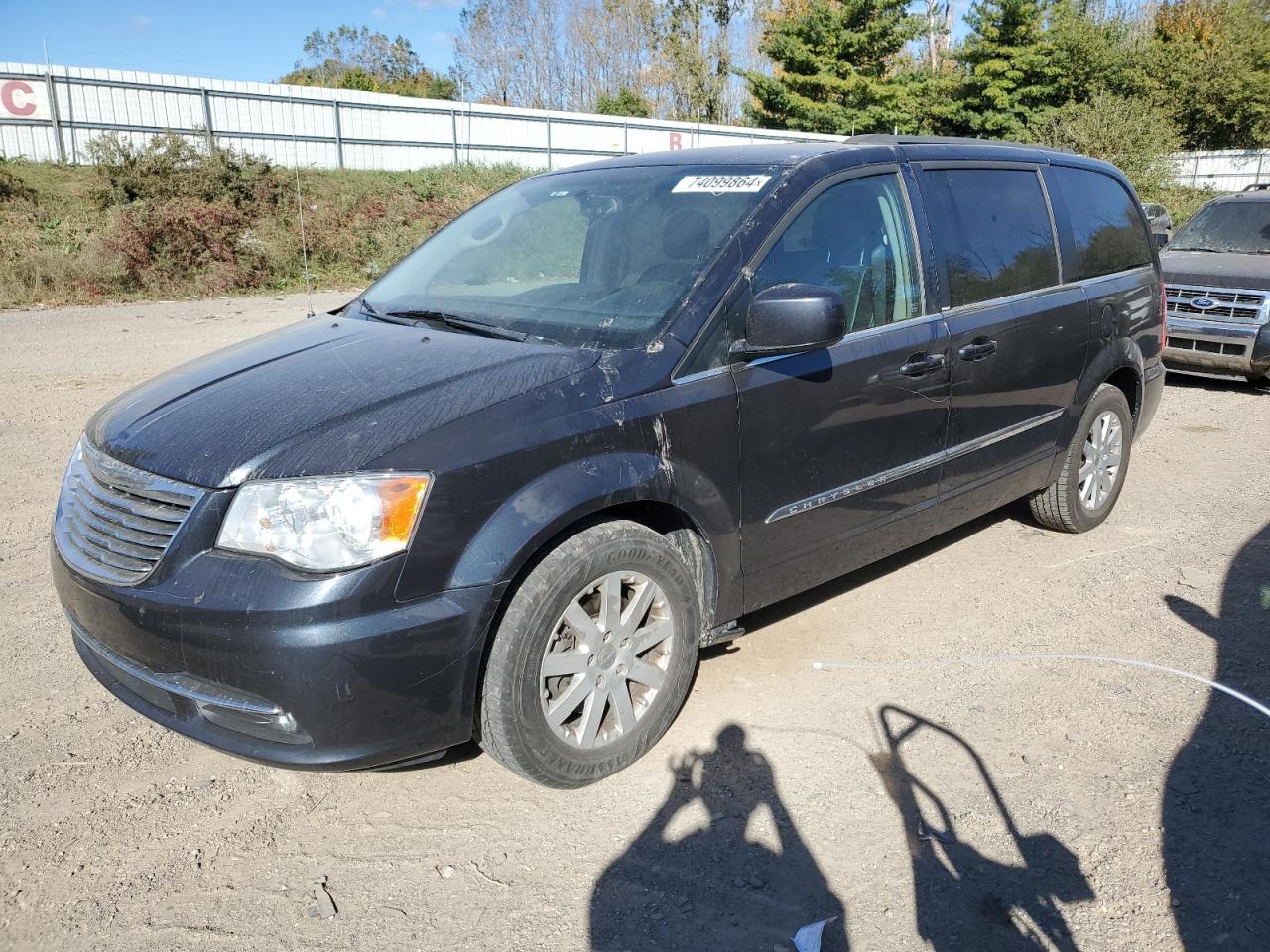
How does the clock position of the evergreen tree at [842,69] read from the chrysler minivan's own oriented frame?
The evergreen tree is roughly at 5 o'clock from the chrysler minivan.

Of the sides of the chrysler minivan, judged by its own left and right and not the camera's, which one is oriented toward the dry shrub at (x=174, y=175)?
right

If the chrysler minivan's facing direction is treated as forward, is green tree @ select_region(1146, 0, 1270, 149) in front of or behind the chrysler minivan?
behind

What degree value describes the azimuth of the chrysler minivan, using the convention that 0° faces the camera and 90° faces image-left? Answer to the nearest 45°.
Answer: approximately 45°

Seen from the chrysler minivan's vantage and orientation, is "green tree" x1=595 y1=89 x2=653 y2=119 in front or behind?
behind

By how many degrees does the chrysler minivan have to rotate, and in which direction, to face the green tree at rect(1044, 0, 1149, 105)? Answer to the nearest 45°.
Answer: approximately 180°

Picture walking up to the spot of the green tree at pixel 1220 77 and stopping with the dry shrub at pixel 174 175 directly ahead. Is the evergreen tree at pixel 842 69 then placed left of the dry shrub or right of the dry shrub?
right

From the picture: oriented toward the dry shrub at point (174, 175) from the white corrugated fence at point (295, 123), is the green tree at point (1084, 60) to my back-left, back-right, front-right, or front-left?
back-left

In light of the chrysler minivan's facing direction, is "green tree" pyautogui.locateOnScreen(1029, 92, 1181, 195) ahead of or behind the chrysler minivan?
behind

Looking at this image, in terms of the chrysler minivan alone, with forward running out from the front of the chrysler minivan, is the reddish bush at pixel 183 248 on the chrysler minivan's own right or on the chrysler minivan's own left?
on the chrysler minivan's own right
